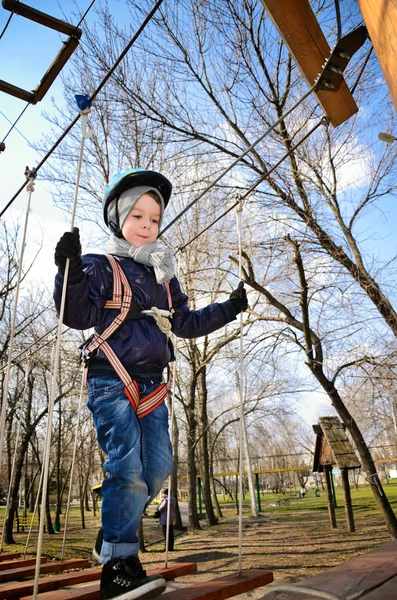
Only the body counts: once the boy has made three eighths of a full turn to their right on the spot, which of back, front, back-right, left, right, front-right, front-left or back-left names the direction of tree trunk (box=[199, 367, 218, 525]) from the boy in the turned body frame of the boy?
right

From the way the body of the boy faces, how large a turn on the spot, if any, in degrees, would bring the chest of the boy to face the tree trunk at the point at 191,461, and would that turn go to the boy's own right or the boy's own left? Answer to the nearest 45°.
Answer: approximately 135° to the boy's own left

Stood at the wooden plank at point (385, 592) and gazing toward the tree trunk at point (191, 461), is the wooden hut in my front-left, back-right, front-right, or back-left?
front-right

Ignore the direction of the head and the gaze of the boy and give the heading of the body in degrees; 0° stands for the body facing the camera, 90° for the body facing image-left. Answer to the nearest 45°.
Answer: approximately 315°
